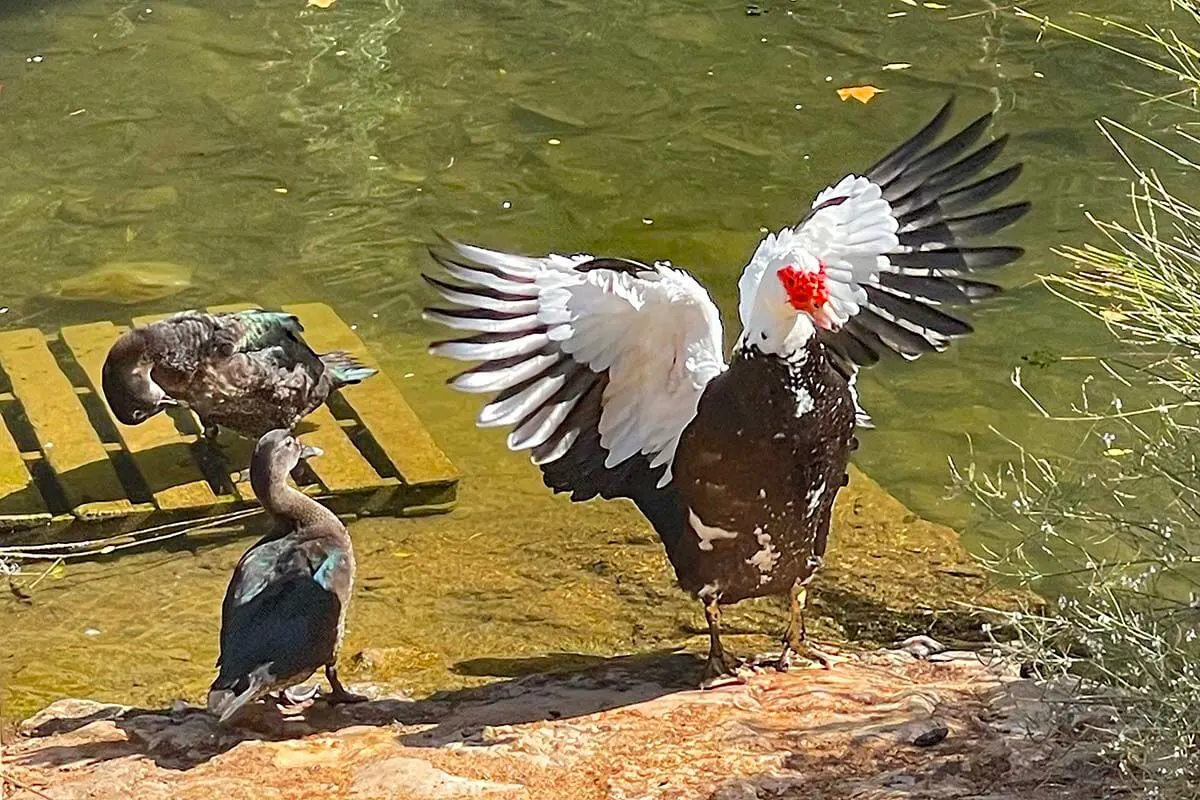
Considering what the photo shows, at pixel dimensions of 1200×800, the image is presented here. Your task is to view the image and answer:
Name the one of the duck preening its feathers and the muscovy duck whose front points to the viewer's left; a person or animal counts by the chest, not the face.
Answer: the duck preening its feathers

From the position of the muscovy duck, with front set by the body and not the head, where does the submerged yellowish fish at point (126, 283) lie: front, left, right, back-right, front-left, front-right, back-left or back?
back

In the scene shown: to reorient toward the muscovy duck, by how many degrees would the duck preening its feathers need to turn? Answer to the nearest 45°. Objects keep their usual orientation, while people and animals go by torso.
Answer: approximately 135° to its left

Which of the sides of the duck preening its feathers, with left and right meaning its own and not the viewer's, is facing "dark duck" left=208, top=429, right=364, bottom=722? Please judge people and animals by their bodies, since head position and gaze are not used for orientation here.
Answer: left

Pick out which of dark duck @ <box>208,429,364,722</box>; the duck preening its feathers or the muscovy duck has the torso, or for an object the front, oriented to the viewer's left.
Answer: the duck preening its feathers

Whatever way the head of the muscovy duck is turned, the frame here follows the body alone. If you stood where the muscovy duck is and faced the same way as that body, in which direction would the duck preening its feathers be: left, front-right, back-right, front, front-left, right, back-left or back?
back

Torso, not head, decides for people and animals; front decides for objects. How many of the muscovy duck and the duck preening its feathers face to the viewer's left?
1

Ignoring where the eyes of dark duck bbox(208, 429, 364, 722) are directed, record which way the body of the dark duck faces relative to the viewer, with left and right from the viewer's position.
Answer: facing away from the viewer and to the right of the viewer

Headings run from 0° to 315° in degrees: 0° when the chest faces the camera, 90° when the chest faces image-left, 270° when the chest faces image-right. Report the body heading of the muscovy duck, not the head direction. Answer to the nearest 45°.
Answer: approximately 315°

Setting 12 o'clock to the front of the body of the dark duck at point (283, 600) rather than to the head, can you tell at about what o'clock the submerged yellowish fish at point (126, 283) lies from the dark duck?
The submerged yellowish fish is roughly at 10 o'clock from the dark duck.

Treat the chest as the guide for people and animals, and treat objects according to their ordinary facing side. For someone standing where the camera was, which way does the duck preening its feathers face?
facing to the left of the viewer

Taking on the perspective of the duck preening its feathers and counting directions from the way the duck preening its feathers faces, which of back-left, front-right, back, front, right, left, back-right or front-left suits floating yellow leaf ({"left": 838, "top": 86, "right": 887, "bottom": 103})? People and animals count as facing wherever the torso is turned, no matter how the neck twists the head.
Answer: back-right

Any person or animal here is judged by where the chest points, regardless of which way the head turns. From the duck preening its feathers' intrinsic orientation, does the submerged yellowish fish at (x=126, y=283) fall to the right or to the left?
on its right
